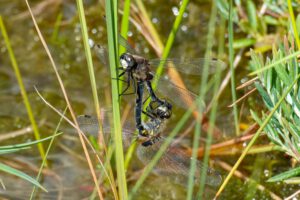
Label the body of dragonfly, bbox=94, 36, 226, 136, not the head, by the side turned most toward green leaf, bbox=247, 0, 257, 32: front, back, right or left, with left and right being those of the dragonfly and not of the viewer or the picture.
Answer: back

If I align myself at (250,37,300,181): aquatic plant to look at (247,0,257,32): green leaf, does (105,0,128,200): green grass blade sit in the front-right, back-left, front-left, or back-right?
back-left
